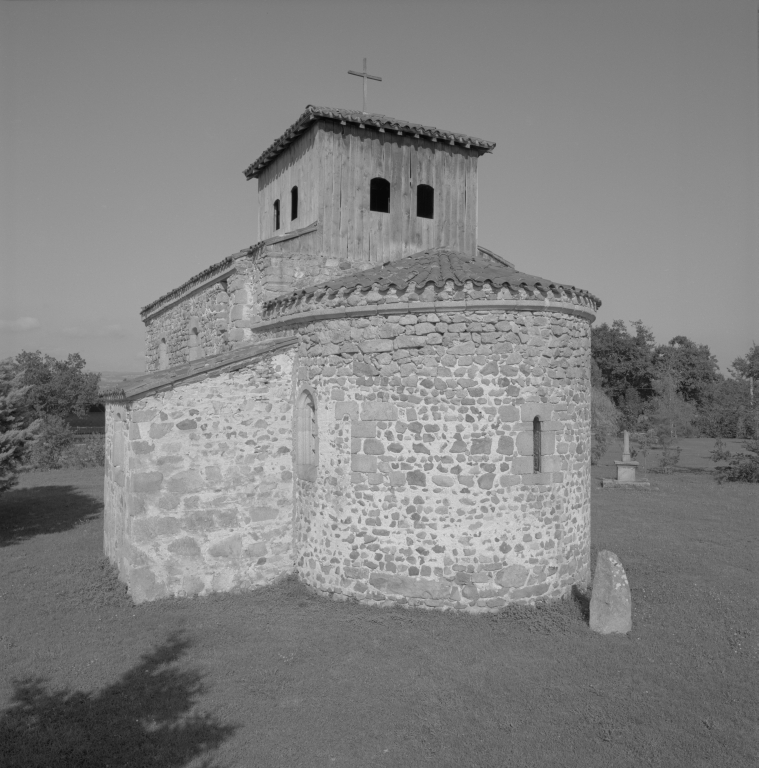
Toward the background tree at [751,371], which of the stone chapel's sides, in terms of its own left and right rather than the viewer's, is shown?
right

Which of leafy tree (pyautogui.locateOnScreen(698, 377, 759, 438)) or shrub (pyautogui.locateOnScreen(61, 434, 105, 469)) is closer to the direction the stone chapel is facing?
the shrub

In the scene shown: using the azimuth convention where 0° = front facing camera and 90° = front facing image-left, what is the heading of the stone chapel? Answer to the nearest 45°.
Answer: approximately 135°

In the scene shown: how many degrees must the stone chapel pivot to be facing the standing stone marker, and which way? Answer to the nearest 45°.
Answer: approximately 135° to its right

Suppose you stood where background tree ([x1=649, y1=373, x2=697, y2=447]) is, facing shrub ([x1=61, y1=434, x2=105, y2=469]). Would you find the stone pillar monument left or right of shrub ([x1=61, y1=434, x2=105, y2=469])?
left

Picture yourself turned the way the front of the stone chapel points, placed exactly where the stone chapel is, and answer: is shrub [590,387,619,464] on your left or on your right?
on your right

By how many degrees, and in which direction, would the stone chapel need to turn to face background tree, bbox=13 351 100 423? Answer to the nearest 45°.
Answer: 0° — it already faces it

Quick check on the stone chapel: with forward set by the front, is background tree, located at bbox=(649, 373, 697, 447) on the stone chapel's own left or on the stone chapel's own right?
on the stone chapel's own right
